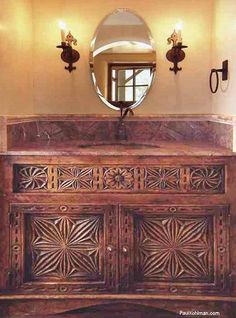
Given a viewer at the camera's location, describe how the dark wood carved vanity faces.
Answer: facing the viewer

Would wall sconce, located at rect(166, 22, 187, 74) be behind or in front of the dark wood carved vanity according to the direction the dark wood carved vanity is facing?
behind

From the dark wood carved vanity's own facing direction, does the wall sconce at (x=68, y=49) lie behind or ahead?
behind

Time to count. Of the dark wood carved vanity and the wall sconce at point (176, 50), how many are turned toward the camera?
2

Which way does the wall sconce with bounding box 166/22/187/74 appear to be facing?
toward the camera

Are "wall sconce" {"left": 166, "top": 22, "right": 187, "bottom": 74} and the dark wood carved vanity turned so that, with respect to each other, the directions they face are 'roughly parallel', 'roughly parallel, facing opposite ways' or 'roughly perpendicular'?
roughly parallel
